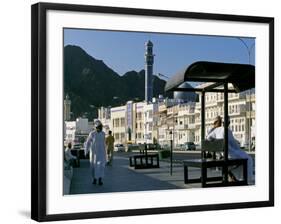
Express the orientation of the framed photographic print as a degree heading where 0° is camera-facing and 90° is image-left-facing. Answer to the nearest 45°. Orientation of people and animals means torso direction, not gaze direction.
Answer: approximately 315°
